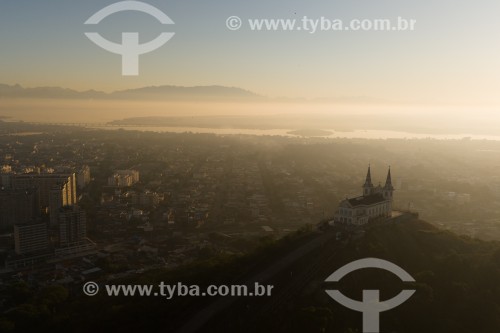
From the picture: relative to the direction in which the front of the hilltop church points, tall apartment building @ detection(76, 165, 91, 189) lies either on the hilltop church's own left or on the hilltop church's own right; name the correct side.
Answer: on the hilltop church's own left

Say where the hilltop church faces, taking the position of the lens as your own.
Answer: facing away from the viewer and to the right of the viewer

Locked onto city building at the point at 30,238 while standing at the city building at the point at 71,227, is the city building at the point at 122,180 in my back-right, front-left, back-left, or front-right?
back-right

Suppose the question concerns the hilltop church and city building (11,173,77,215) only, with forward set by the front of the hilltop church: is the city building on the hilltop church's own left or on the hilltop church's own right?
on the hilltop church's own left
